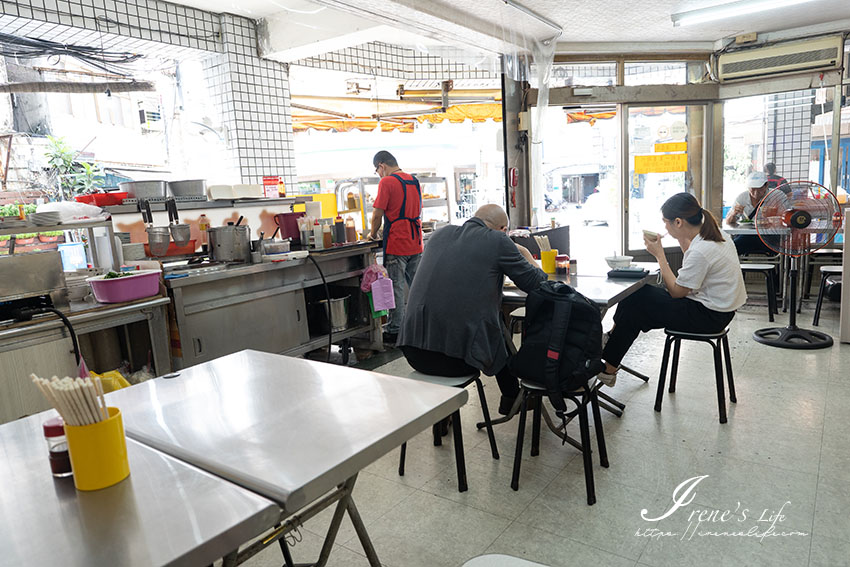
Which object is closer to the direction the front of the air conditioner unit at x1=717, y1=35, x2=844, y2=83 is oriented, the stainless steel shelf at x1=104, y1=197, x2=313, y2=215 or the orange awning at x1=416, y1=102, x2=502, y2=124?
the stainless steel shelf

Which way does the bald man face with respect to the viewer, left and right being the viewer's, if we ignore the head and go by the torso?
facing away from the viewer and to the right of the viewer

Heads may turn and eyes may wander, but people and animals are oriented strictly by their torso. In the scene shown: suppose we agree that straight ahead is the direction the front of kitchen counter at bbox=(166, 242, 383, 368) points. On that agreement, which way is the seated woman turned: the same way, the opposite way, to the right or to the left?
the opposite way

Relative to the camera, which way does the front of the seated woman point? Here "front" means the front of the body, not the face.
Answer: to the viewer's left

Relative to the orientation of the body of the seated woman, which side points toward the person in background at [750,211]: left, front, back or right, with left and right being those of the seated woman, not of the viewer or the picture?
right

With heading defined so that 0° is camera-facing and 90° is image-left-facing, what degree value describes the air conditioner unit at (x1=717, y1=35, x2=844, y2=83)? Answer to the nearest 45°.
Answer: approximately 45°

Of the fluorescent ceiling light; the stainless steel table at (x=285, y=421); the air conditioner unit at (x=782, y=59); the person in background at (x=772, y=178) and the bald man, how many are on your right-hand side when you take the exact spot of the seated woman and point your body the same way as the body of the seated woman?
3

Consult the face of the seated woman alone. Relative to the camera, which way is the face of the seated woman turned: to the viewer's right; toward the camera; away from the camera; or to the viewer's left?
to the viewer's left

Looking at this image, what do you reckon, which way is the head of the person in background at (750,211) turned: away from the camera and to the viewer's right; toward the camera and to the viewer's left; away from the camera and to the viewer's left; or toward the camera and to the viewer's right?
toward the camera and to the viewer's left

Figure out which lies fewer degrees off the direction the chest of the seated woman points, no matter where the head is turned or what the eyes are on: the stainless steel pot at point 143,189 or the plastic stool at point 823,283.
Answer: the stainless steel pot

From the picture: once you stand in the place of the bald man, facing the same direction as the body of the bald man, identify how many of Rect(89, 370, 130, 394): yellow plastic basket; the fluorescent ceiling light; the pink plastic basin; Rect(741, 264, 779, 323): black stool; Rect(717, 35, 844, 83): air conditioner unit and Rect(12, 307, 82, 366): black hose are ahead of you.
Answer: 3

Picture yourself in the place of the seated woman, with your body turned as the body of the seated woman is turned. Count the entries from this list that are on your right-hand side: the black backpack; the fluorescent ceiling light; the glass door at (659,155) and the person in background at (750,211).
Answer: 3

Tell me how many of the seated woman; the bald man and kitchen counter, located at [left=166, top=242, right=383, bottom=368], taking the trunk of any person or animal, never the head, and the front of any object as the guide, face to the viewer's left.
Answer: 1

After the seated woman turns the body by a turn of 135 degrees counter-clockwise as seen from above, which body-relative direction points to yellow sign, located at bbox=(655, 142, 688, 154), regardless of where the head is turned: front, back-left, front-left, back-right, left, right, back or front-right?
back-left
